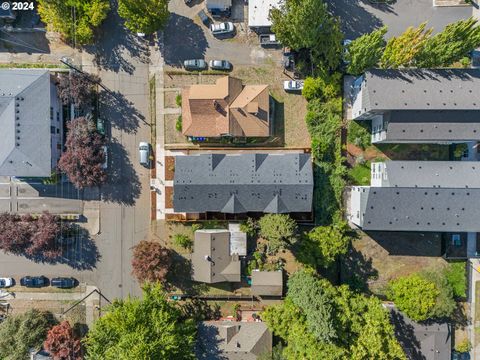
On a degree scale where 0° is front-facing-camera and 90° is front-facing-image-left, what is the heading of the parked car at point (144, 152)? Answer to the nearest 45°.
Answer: approximately 180°

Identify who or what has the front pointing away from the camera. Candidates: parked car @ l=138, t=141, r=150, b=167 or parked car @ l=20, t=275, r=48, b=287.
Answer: parked car @ l=138, t=141, r=150, b=167

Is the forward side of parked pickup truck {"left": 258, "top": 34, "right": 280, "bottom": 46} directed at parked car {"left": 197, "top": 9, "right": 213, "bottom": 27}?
no

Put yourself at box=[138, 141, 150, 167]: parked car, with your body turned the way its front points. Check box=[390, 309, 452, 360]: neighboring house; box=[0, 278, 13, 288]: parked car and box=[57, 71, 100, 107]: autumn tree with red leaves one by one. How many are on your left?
2

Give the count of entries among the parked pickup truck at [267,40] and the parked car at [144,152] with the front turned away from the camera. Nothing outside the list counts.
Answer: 1
